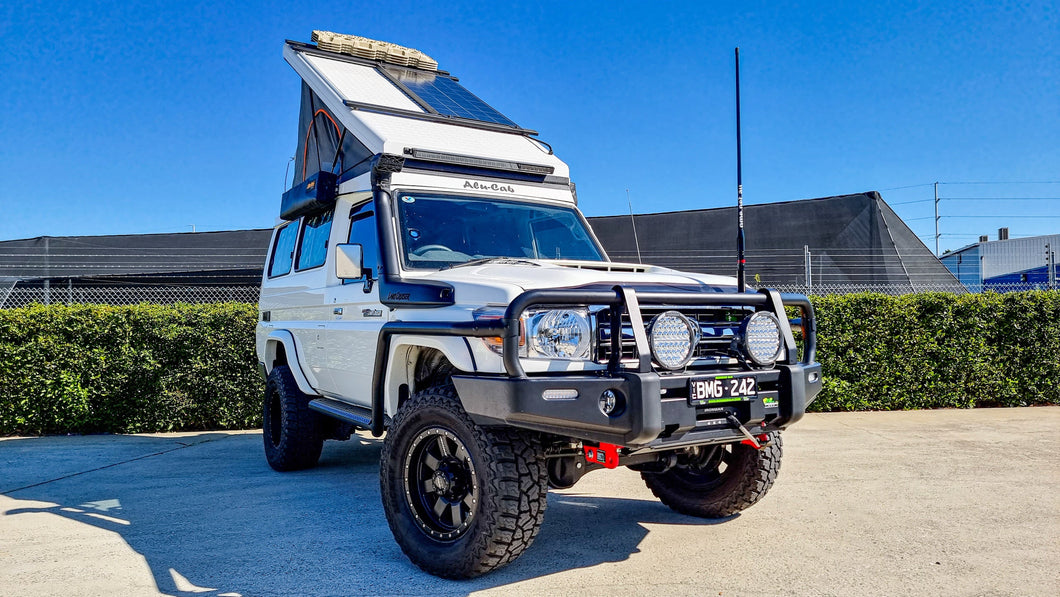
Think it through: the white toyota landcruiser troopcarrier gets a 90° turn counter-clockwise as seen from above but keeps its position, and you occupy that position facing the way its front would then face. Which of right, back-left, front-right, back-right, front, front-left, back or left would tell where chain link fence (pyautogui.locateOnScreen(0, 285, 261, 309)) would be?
left

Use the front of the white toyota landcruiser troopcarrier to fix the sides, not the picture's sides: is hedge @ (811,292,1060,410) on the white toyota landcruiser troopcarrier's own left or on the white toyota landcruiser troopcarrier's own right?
on the white toyota landcruiser troopcarrier's own left

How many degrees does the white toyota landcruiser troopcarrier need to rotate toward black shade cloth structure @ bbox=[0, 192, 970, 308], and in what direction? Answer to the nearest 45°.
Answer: approximately 135° to its left

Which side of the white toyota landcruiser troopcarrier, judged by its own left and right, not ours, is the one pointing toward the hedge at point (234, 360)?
back

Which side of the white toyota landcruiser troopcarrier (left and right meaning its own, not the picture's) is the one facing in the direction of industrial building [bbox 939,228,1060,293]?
left
